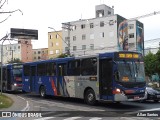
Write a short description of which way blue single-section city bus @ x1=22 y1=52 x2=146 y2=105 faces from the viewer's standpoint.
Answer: facing the viewer and to the right of the viewer

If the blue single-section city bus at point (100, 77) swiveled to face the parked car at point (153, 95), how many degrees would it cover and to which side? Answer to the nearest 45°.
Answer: approximately 90° to its left
